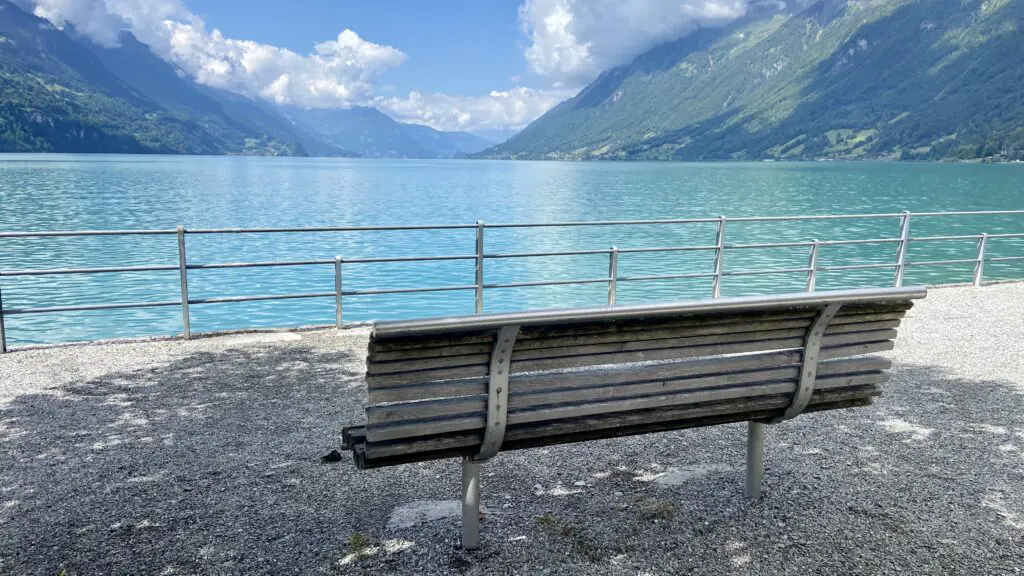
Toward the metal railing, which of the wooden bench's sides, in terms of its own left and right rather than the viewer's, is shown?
front

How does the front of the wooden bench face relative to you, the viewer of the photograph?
facing away from the viewer and to the left of the viewer
